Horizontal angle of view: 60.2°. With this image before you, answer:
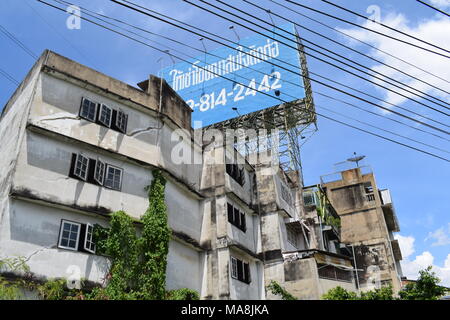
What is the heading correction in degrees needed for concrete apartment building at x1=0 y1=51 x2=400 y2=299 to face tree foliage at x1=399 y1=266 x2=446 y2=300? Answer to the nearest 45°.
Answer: approximately 45° to its left

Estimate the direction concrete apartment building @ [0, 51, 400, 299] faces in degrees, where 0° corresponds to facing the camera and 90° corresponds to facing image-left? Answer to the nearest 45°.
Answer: approximately 315°

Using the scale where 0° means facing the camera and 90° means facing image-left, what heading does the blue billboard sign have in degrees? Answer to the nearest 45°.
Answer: approximately 45°
